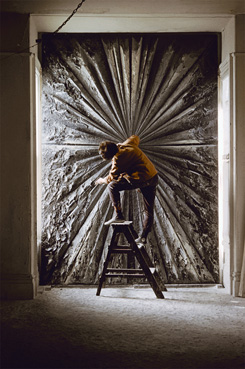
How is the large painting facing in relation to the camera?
toward the camera

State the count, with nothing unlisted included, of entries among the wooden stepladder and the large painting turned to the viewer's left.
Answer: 0
